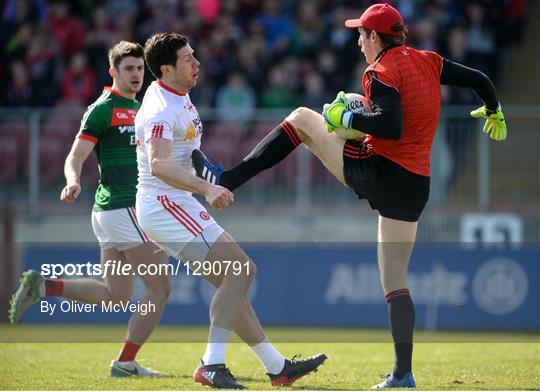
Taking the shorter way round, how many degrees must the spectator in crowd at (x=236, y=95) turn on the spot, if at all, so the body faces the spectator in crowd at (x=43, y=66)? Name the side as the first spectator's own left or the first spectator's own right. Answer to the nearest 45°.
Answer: approximately 90° to the first spectator's own right

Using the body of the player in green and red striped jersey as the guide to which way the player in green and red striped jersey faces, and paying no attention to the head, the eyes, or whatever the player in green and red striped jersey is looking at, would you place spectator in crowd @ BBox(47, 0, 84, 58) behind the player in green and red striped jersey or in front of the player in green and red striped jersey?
behind

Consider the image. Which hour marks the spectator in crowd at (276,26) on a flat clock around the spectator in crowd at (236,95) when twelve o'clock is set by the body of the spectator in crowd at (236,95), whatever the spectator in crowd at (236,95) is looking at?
the spectator in crowd at (276,26) is roughly at 7 o'clock from the spectator in crowd at (236,95).

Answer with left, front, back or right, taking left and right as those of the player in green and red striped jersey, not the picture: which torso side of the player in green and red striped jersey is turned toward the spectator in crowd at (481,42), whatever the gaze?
left

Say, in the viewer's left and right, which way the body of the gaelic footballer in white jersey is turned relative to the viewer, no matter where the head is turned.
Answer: facing to the right of the viewer

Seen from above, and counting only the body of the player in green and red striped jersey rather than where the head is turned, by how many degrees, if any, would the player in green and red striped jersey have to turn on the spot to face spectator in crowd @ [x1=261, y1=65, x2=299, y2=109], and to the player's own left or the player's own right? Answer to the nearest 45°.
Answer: approximately 135° to the player's own left

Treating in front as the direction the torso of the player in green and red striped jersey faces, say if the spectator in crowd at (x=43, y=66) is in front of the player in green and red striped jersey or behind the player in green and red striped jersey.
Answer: behind

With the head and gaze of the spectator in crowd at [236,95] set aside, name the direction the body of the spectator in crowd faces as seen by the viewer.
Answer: toward the camera

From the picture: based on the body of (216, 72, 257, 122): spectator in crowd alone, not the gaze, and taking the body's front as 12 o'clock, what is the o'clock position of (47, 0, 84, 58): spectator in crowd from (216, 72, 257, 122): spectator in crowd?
(47, 0, 84, 58): spectator in crowd is roughly at 4 o'clock from (216, 72, 257, 122): spectator in crowd.

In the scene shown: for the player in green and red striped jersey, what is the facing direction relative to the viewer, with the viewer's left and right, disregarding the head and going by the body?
facing the viewer and to the right of the viewer

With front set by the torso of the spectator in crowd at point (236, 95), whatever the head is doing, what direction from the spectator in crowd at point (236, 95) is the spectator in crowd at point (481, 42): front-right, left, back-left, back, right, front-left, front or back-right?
left

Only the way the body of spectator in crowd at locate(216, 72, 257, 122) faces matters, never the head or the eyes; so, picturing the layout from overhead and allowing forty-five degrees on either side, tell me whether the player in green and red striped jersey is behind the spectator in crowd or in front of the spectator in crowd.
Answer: in front

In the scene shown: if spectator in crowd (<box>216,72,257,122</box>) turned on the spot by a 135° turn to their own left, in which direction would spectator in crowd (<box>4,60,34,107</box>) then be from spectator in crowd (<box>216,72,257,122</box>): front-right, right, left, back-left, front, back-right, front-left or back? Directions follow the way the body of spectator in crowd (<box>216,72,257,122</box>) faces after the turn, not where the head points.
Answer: back-left

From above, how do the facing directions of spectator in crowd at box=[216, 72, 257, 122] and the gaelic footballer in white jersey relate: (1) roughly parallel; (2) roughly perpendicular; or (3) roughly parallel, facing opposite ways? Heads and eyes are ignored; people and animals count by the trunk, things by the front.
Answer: roughly perpendicular

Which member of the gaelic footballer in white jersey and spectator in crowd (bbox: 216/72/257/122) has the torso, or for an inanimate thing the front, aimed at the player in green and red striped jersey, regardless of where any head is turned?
the spectator in crowd
